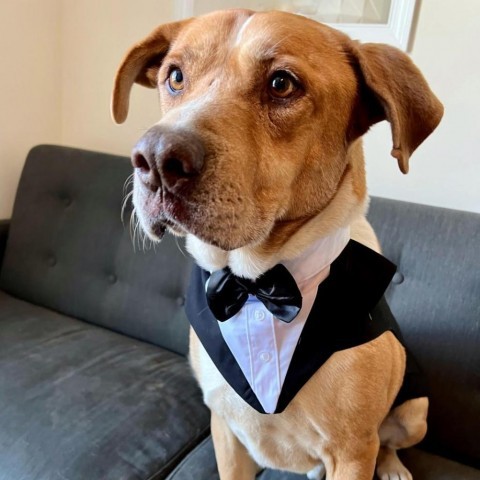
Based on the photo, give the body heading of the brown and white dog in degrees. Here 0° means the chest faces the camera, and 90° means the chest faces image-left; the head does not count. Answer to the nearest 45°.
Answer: approximately 45°

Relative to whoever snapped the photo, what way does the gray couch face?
facing the viewer and to the left of the viewer
